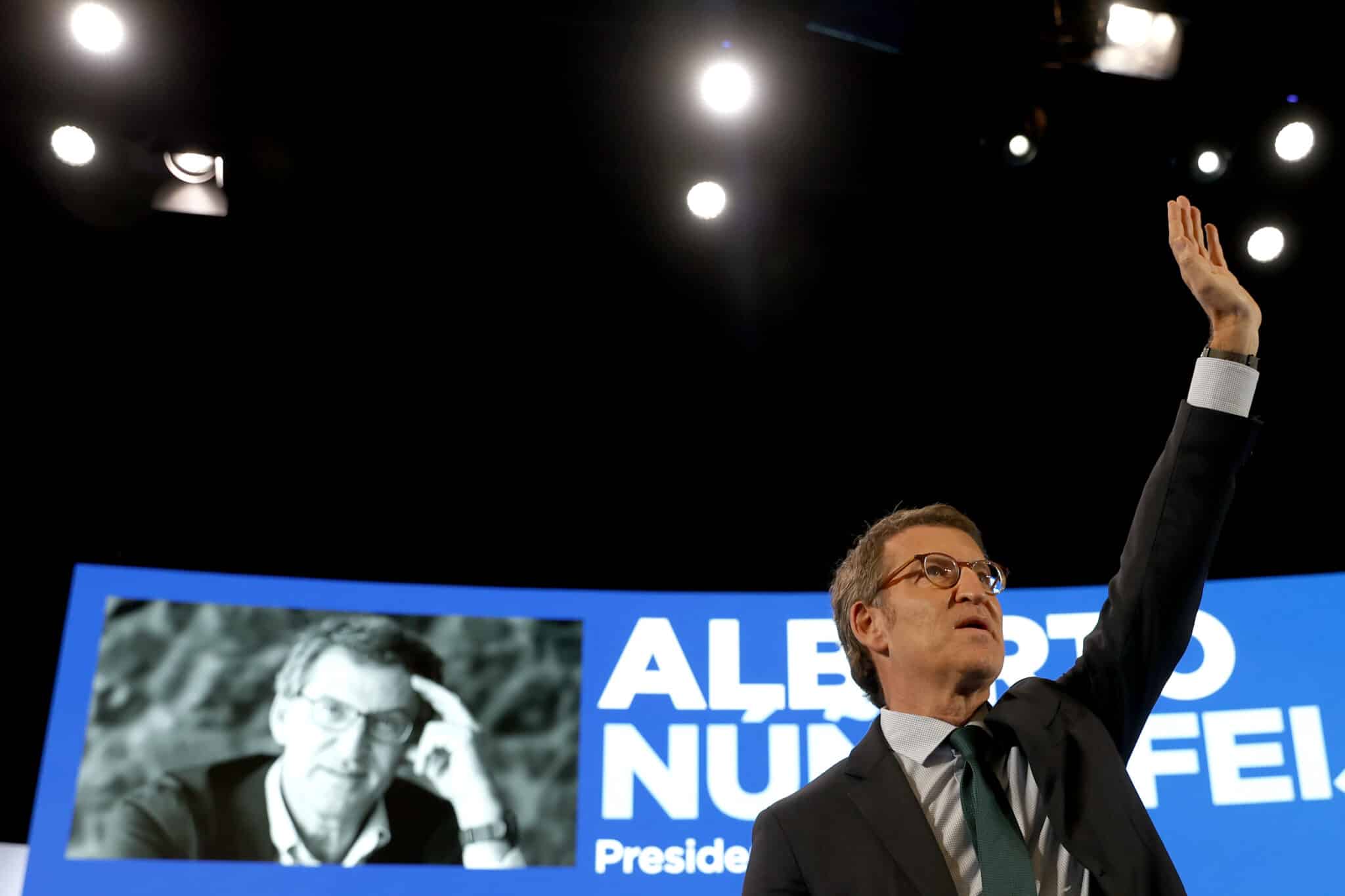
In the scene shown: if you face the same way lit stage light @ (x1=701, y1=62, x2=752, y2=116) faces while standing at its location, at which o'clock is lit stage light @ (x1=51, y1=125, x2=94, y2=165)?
lit stage light @ (x1=51, y1=125, x2=94, y2=165) is roughly at 3 o'clock from lit stage light @ (x1=701, y1=62, x2=752, y2=116).

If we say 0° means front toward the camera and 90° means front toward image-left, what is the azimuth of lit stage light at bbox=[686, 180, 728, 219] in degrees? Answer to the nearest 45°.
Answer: approximately 0°

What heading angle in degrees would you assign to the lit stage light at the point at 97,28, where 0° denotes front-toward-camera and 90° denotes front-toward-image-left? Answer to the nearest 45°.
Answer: approximately 0°
